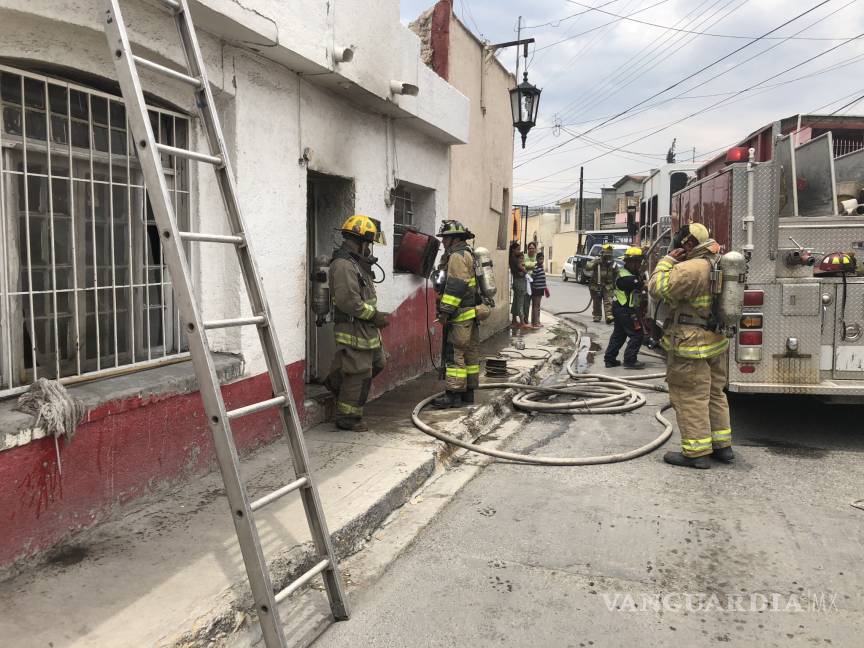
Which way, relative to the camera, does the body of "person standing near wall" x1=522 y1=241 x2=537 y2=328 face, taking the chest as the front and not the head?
toward the camera

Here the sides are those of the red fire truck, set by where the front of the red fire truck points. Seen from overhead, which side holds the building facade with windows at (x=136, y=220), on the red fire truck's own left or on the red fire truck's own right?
on the red fire truck's own left

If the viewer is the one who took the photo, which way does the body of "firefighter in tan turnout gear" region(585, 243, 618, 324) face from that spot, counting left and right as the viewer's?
facing the viewer

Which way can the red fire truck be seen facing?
away from the camera

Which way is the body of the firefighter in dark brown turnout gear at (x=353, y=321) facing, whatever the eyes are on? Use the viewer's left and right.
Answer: facing to the right of the viewer

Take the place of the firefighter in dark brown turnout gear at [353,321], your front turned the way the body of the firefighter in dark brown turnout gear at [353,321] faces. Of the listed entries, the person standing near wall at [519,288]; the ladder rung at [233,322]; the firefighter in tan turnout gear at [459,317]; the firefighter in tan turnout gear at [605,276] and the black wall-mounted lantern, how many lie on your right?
1

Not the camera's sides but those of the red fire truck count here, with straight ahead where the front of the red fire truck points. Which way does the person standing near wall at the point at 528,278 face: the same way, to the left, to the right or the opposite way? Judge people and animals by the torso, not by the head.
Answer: the opposite way

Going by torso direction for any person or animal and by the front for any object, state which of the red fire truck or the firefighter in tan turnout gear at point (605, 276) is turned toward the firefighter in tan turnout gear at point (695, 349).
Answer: the firefighter in tan turnout gear at point (605, 276)

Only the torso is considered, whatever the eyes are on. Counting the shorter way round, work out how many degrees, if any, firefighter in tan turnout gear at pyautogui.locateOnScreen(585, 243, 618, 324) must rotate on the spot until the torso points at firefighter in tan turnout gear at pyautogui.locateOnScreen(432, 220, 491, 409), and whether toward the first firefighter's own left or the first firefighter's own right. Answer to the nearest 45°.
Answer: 0° — they already face them

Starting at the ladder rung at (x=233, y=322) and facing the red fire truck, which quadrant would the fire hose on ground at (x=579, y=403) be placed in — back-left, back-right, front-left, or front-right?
front-left

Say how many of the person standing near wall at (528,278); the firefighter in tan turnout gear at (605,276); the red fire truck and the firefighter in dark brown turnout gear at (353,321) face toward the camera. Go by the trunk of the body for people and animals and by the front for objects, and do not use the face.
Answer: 2

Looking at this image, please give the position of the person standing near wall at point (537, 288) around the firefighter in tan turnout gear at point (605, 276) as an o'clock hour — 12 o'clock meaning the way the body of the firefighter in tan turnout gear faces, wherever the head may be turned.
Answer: The person standing near wall is roughly at 3 o'clock from the firefighter in tan turnout gear.

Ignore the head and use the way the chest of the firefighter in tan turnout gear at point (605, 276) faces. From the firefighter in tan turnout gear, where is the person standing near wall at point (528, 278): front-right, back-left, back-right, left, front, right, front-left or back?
right

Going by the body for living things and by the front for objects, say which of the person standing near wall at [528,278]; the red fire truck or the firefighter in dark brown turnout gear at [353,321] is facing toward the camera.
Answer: the person standing near wall

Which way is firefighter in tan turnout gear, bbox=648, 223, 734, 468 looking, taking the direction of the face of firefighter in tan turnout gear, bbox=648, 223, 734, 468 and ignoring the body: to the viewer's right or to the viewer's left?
to the viewer's left

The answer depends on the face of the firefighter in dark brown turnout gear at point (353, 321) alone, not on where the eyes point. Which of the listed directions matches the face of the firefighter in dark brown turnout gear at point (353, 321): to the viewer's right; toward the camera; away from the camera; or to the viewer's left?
to the viewer's right

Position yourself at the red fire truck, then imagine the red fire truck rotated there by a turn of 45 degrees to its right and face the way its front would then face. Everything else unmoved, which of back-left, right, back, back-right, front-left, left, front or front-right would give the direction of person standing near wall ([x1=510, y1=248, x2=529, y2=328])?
left

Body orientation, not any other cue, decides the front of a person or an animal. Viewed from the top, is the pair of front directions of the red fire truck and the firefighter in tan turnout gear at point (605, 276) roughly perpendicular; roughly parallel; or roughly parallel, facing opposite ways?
roughly parallel, facing opposite ways

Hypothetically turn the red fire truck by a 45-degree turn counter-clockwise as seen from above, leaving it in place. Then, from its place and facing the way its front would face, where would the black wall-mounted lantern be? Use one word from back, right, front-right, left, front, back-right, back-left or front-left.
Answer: front
